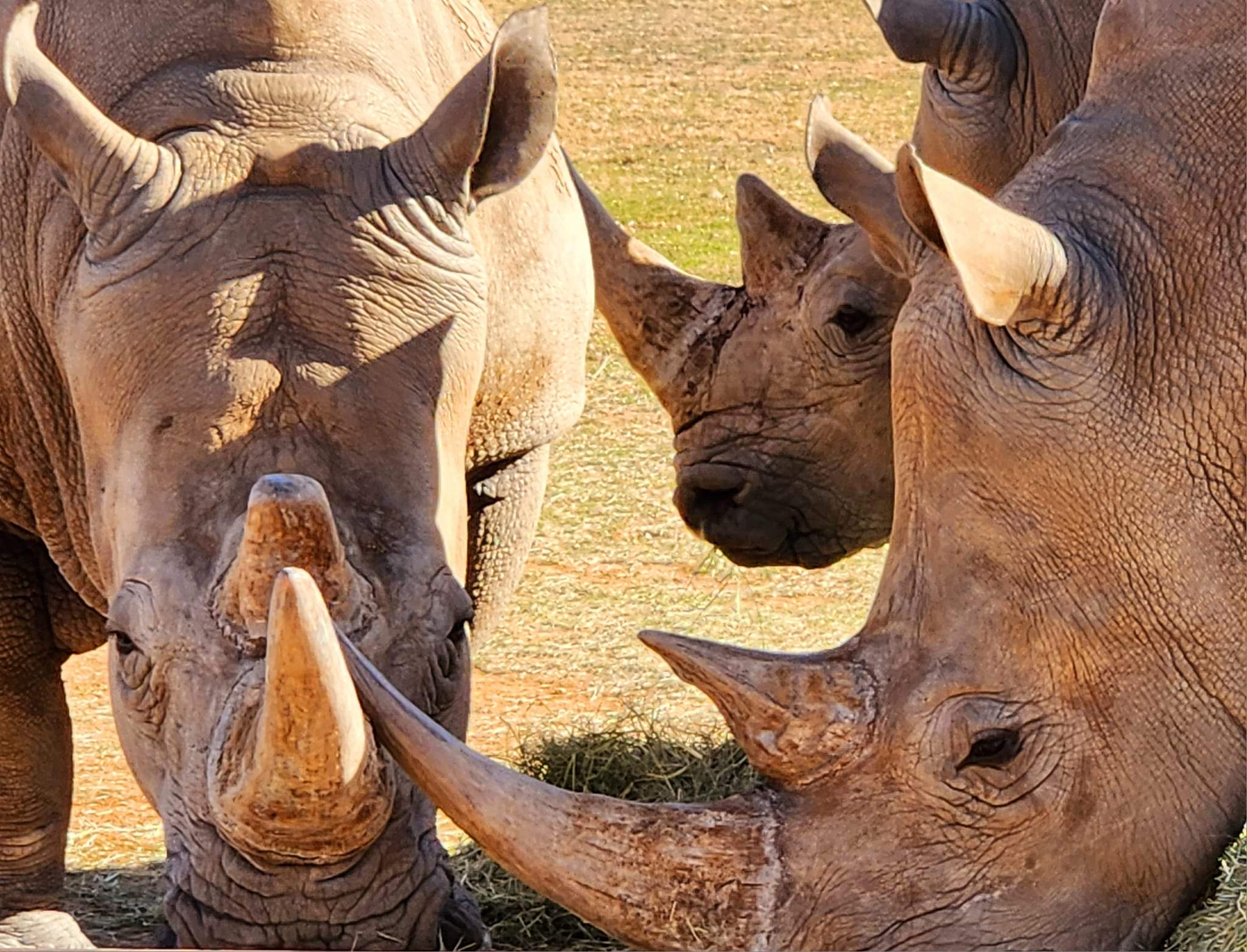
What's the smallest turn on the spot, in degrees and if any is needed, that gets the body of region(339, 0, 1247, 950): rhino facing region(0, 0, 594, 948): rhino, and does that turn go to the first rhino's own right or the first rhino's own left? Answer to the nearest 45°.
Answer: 0° — it already faces it

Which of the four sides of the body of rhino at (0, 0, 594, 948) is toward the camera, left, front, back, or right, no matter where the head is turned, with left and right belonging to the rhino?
front

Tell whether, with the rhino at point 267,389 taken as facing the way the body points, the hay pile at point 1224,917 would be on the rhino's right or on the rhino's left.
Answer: on the rhino's left

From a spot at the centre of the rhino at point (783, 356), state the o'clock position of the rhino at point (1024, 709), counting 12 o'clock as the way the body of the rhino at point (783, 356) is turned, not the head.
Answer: the rhino at point (1024, 709) is roughly at 10 o'clock from the rhino at point (783, 356).

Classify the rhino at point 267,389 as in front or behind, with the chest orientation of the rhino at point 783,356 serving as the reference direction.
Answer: in front

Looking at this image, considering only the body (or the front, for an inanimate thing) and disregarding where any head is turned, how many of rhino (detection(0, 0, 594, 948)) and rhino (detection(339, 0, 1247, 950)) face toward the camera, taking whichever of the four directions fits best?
1

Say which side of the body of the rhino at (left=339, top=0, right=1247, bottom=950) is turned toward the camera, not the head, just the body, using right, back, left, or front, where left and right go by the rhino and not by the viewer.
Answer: left

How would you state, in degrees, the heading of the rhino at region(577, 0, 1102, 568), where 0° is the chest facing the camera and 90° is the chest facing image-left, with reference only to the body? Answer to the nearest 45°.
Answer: approximately 45°

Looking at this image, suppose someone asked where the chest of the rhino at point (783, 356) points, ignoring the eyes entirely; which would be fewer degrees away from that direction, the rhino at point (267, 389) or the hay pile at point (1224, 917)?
the rhino
